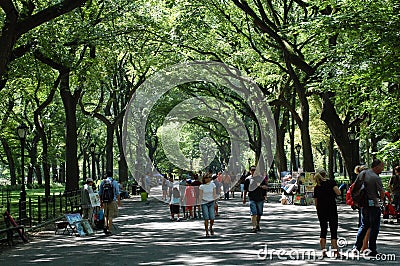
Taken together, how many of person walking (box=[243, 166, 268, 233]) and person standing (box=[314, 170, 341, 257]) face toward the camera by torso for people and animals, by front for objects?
1

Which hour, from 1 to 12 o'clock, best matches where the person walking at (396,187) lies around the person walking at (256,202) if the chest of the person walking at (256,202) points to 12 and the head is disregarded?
the person walking at (396,187) is roughly at 8 o'clock from the person walking at (256,202).

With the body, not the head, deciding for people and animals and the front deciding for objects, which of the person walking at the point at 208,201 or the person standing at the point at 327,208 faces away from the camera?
the person standing at the point at 327,208

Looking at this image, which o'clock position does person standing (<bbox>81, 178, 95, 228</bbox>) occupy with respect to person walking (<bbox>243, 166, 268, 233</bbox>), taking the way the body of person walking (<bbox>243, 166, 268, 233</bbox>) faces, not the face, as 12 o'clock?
person standing (<bbox>81, 178, 95, 228</bbox>) is roughly at 4 o'clock from person walking (<bbox>243, 166, 268, 233</bbox>).

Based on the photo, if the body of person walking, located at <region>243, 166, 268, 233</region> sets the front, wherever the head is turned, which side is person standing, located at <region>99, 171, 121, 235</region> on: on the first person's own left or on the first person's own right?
on the first person's own right

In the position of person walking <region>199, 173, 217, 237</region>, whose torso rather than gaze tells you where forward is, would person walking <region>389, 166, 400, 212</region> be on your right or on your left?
on your left

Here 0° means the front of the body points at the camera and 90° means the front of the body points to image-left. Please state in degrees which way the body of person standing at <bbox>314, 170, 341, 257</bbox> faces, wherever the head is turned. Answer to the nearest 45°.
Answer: approximately 180°
